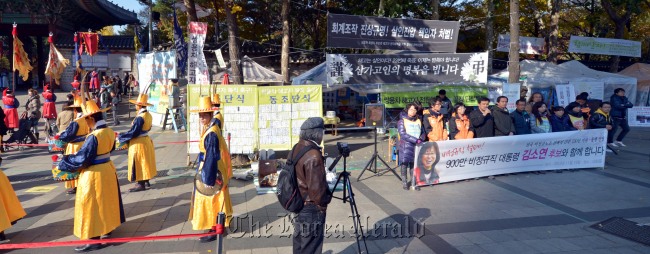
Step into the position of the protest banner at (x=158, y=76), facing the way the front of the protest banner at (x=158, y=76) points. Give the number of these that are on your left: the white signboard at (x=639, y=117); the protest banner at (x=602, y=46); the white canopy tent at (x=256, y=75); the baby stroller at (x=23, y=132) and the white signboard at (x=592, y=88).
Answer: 4

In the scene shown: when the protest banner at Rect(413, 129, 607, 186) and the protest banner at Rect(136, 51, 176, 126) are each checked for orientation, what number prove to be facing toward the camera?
2

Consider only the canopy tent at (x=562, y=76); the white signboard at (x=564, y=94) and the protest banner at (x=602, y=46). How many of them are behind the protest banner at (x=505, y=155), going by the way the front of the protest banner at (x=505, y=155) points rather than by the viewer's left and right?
3

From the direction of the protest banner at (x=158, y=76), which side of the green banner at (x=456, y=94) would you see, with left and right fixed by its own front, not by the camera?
right

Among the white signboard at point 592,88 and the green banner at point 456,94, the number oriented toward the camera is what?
2

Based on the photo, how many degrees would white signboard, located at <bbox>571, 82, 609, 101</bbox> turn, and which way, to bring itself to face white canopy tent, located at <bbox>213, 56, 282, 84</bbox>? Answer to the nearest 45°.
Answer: approximately 45° to its right

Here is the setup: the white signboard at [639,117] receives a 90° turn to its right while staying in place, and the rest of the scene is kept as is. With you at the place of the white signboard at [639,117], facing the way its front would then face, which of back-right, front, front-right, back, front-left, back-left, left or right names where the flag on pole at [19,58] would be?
front-left

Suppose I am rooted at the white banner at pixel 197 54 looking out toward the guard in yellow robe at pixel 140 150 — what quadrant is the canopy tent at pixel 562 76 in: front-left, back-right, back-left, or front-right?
back-left

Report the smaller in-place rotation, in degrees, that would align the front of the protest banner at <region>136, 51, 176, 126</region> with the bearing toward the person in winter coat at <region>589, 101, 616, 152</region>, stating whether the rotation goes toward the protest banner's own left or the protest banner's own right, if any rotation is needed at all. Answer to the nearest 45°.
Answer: approximately 45° to the protest banner's own left

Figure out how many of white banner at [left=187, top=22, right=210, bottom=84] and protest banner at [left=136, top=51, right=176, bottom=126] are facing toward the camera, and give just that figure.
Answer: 2

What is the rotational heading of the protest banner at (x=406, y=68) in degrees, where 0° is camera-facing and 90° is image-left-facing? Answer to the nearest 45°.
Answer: approximately 0°
